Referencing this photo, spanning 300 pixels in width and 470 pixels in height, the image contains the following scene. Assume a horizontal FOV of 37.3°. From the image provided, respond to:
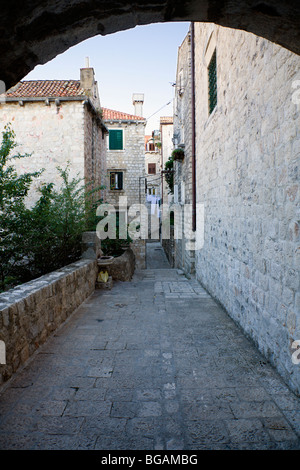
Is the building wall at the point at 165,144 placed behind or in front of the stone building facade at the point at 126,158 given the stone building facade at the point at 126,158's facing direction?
behind

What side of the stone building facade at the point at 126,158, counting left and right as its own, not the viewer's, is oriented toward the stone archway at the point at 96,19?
front

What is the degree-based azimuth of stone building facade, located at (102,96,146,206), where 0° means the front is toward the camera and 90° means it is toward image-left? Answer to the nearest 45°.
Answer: approximately 0°

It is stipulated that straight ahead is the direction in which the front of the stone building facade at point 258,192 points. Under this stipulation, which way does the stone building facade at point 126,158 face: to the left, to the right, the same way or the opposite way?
to the left

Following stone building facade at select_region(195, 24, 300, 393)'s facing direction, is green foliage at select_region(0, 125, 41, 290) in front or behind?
in front

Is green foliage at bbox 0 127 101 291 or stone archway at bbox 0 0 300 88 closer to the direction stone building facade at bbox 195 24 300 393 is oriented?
the green foliage

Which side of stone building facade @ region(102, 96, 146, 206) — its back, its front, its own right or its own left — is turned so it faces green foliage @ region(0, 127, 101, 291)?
front

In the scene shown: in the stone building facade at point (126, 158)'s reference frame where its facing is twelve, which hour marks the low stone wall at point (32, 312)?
The low stone wall is roughly at 12 o'clock from the stone building facade.

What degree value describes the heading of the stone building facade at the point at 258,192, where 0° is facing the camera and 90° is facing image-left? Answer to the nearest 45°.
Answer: approximately 90°

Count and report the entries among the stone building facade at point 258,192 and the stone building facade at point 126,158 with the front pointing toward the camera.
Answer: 1

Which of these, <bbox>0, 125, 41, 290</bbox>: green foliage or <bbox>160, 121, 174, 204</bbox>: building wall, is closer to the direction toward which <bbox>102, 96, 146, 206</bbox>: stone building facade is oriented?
the green foliage

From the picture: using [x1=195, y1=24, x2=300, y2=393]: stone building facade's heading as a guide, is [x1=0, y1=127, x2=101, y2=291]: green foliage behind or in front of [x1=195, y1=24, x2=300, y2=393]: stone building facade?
in front
